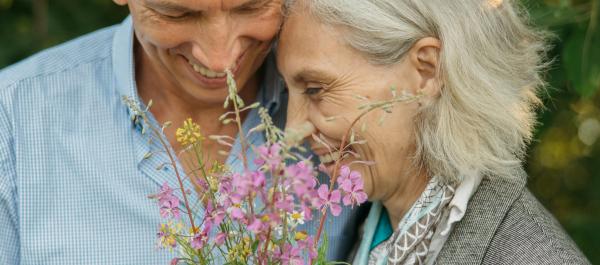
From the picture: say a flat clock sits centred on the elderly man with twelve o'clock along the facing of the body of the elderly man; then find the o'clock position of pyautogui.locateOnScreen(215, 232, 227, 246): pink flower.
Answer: The pink flower is roughly at 1 o'clock from the elderly man.

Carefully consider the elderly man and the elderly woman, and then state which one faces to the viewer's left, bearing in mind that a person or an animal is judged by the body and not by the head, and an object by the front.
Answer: the elderly woman

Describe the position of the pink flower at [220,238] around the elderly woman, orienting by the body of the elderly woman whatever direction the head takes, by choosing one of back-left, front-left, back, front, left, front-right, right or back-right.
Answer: front-left

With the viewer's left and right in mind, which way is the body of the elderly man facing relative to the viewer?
facing the viewer and to the right of the viewer

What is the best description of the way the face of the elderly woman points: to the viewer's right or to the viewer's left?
to the viewer's left

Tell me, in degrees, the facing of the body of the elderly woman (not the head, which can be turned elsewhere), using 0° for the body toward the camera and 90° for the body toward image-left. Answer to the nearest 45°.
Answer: approximately 90°

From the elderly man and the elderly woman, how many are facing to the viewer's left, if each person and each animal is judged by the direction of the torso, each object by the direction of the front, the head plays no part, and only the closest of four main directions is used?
1
